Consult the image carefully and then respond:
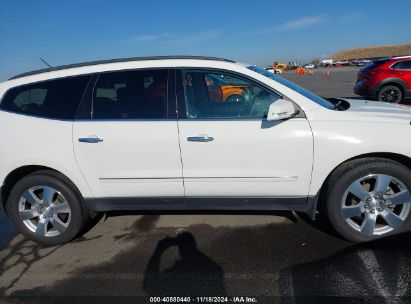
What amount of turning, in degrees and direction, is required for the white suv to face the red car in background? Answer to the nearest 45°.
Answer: approximately 45° to its left

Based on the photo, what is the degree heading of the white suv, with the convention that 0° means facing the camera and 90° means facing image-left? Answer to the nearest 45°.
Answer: approximately 270°
